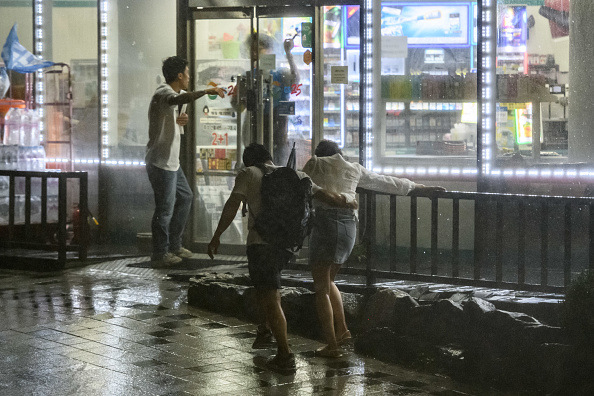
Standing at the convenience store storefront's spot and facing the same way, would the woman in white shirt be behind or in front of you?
in front

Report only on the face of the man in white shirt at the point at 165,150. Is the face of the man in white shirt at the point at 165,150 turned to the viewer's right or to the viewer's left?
to the viewer's right

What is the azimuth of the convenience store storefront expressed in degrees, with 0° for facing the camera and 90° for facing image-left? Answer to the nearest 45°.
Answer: approximately 0°

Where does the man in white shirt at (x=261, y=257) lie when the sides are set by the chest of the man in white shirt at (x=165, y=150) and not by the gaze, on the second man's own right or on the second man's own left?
on the second man's own right

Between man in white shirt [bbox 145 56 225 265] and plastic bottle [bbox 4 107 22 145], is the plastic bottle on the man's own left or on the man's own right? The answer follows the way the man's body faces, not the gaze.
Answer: on the man's own left

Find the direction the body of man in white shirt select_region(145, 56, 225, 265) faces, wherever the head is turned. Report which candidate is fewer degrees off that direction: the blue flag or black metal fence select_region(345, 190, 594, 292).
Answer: the black metal fence

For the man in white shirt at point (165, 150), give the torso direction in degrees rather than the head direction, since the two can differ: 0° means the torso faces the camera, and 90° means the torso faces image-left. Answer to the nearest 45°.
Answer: approximately 270°

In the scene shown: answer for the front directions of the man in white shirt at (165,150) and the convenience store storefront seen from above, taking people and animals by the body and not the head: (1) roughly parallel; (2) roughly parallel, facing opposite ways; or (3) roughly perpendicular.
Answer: roughly perpendicular

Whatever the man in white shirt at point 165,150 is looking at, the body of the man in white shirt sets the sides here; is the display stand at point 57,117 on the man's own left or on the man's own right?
on the man's own left
